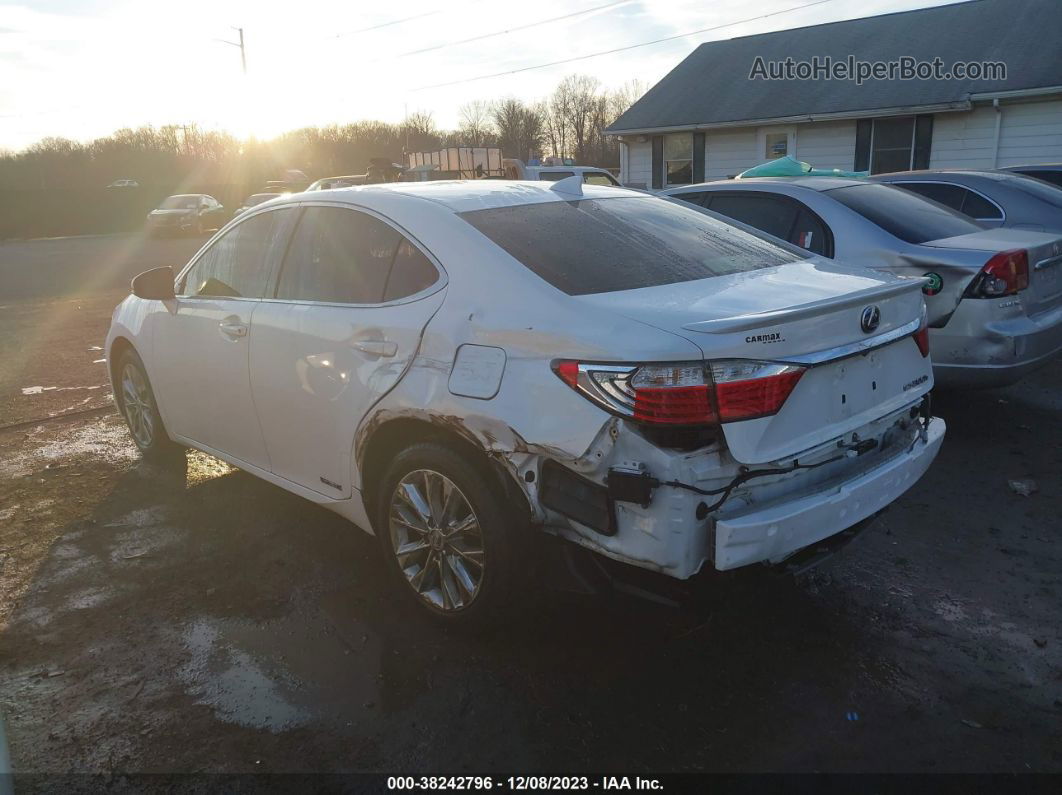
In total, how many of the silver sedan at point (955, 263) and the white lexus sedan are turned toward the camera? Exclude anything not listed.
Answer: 0

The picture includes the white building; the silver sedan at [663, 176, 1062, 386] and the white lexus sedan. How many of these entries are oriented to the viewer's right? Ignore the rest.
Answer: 0

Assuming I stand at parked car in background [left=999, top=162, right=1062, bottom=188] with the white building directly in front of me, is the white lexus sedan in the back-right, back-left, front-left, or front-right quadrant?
back-left

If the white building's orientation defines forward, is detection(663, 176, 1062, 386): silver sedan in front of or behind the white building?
in front

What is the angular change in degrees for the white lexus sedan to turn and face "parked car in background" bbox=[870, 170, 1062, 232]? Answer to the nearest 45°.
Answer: approximately 90° to its right

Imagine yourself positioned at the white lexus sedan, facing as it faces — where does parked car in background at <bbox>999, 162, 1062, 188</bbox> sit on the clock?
The parked car in background is roughly at 3 o'clock from the white lexus sedan.

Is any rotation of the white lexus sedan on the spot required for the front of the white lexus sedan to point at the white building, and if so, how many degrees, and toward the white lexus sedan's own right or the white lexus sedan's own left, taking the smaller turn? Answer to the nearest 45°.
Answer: approximately 90° to the white lexus sedan's own right

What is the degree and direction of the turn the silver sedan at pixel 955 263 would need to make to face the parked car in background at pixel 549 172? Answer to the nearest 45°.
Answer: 0° — it already faces it

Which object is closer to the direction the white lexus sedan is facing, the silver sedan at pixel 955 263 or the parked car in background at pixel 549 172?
the parked car in background

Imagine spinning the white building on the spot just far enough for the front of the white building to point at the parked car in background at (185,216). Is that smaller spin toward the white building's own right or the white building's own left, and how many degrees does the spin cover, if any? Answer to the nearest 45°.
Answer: approximately 45° to the white building's own right

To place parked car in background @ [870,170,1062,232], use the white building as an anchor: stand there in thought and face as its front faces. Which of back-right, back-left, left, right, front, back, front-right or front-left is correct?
front-left

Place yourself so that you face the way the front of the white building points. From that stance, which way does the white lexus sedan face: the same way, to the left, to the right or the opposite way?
to the right

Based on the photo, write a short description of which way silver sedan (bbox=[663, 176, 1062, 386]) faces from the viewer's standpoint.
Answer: facing away from the viewer and to the left of the viewer

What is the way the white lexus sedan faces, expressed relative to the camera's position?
facing away from the viewer and to the left of the viewer

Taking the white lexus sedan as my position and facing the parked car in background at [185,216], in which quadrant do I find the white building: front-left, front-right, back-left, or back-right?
front-right

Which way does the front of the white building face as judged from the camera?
facing the viewer and to the left of the viewer

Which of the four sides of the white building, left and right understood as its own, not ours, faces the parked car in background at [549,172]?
right

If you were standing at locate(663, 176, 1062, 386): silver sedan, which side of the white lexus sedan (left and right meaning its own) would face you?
right
